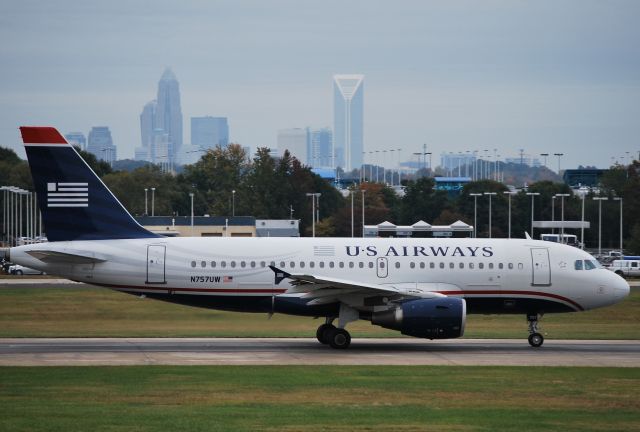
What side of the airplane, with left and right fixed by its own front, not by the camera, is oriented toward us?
right
